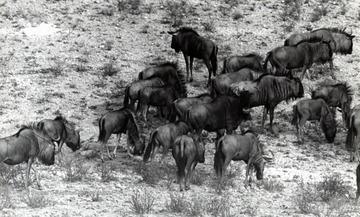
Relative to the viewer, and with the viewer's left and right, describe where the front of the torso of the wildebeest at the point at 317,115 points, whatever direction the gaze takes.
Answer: facing to the right of the viewer

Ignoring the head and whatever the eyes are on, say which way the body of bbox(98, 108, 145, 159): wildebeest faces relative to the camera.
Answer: to the viewer's right

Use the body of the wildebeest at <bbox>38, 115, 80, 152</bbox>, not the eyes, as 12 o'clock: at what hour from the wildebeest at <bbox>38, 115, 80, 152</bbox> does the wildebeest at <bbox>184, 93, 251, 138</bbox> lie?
the wildebeest at <bbox>184, 93, 251, 138</bbox> is roughly at 12 o'clock from the wildebeest at <bbox>38, 115, 80, 152</bbox>.

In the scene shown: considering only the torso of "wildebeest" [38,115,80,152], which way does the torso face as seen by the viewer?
to the viewer's right
